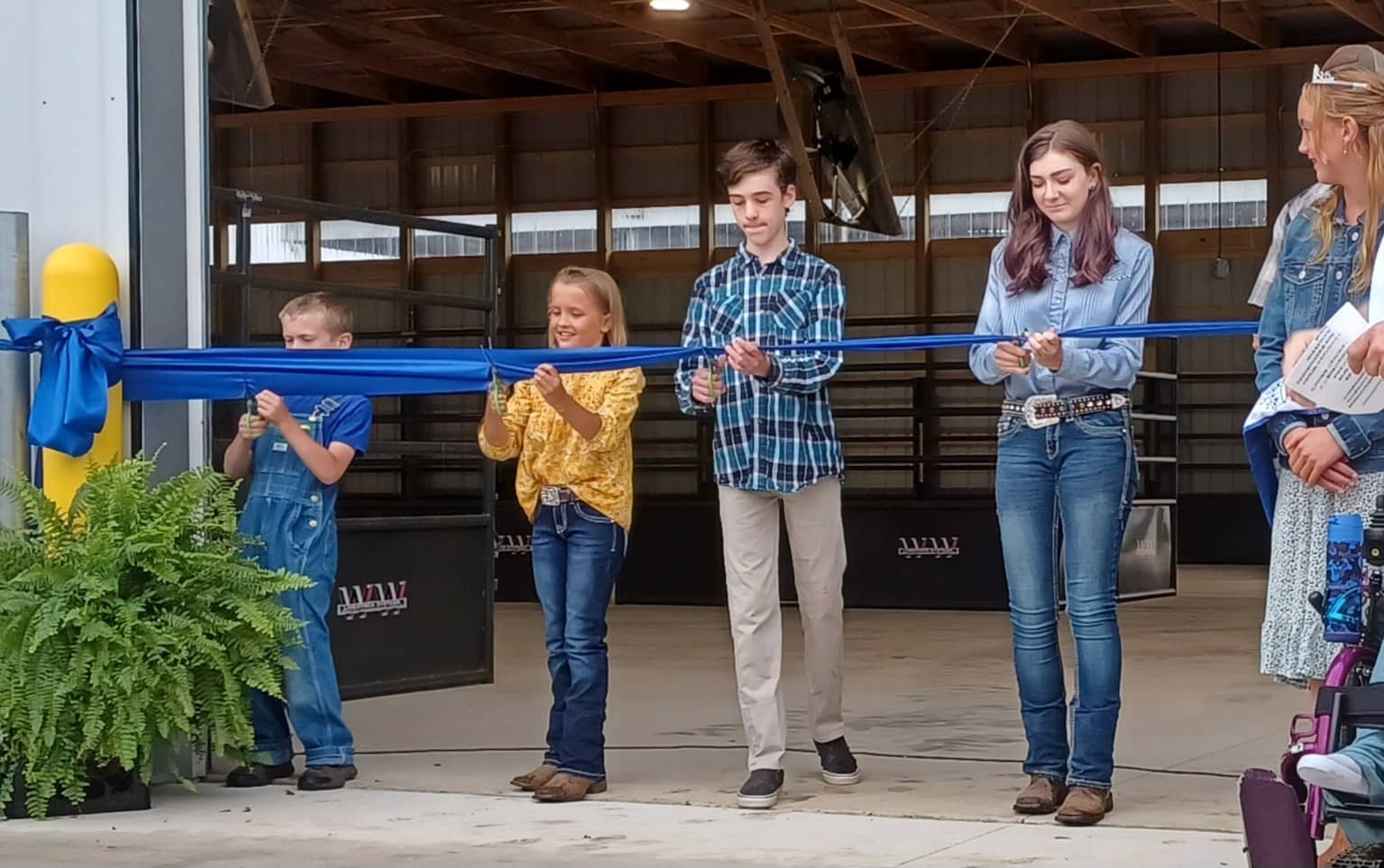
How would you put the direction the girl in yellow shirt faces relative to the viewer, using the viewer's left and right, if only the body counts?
facing the viewer and to the left of the viewer

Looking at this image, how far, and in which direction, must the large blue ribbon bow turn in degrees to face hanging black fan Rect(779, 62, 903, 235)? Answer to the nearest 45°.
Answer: approximately 135° to its left

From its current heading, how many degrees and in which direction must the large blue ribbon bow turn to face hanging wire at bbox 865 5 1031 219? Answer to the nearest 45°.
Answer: approximately 135° to its left

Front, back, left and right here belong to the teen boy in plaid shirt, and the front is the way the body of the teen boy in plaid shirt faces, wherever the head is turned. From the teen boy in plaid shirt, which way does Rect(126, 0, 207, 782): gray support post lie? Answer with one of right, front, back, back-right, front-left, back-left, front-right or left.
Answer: right

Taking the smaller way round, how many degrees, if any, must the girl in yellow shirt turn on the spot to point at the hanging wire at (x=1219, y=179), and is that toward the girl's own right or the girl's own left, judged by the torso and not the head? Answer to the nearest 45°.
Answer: approximately 180°

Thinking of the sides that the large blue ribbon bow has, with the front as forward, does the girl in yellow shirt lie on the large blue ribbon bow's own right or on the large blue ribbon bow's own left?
on the large blue ribbon bow's own left

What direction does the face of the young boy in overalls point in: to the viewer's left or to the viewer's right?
to the viewer's left

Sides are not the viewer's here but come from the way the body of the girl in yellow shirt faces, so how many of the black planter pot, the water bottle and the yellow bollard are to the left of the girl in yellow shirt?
1

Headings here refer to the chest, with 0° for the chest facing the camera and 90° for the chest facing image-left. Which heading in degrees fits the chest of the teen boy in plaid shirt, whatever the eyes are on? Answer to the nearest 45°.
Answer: approximately 0°

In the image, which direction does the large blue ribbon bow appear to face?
toward the camera
